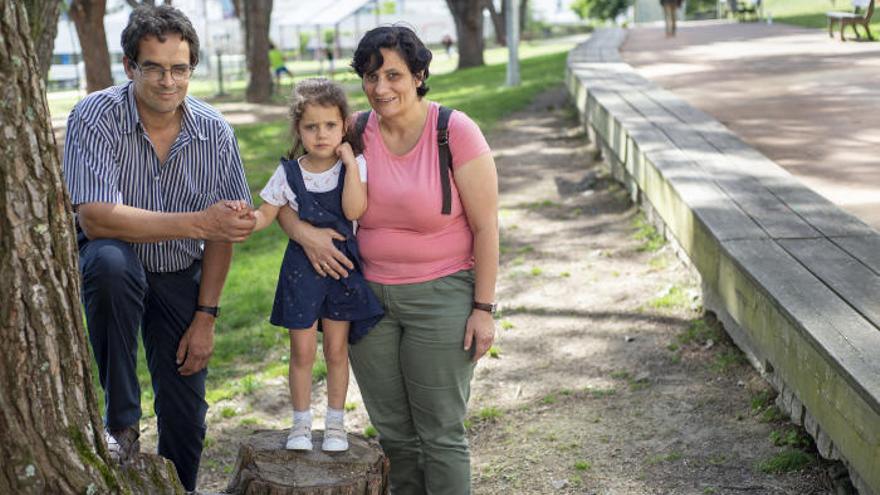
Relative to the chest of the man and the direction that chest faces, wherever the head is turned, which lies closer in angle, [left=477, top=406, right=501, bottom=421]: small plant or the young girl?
the young girl

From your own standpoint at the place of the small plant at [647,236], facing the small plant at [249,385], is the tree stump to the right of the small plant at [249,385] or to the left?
left

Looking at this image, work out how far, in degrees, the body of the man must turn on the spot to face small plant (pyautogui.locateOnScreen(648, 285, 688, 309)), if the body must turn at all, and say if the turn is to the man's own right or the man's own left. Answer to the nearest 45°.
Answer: approximately 135° to the man's own left

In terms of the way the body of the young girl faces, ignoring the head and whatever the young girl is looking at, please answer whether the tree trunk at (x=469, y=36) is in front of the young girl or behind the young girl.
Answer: behind

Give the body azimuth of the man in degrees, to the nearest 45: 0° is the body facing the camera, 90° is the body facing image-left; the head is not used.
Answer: approximately 0°

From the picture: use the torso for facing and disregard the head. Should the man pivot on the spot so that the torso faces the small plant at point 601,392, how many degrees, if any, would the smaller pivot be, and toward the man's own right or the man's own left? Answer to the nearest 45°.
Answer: approximately 135° to the man's own left

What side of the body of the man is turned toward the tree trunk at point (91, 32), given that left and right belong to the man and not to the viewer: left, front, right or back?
back

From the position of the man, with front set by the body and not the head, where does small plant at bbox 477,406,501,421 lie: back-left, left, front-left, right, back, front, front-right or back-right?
back-left

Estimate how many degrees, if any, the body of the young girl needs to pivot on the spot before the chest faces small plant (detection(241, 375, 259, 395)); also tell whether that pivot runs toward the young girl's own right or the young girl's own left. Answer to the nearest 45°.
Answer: approximately 180°

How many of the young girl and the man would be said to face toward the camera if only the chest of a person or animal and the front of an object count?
2

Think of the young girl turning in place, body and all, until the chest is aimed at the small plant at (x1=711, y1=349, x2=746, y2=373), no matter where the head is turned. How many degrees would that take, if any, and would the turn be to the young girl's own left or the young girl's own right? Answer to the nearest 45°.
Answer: approximately 135° to the young girl's own left

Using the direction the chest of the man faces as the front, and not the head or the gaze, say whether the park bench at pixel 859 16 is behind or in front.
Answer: behind

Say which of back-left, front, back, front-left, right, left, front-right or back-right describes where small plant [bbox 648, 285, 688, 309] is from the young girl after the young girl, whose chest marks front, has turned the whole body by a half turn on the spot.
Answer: front-right
